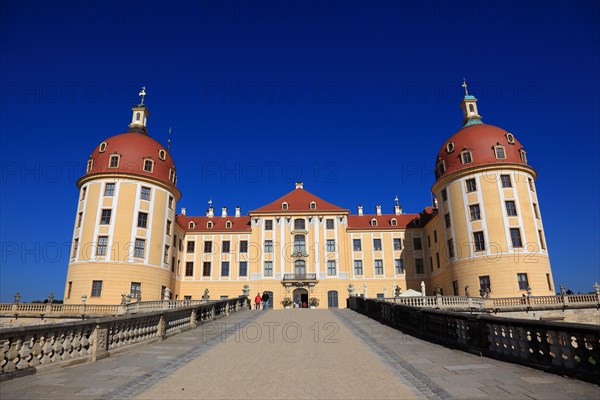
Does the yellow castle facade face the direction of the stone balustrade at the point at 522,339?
yes

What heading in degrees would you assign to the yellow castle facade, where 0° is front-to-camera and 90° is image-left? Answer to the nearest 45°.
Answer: approximately 0°

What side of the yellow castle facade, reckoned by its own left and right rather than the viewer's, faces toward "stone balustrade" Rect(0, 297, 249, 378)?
front
